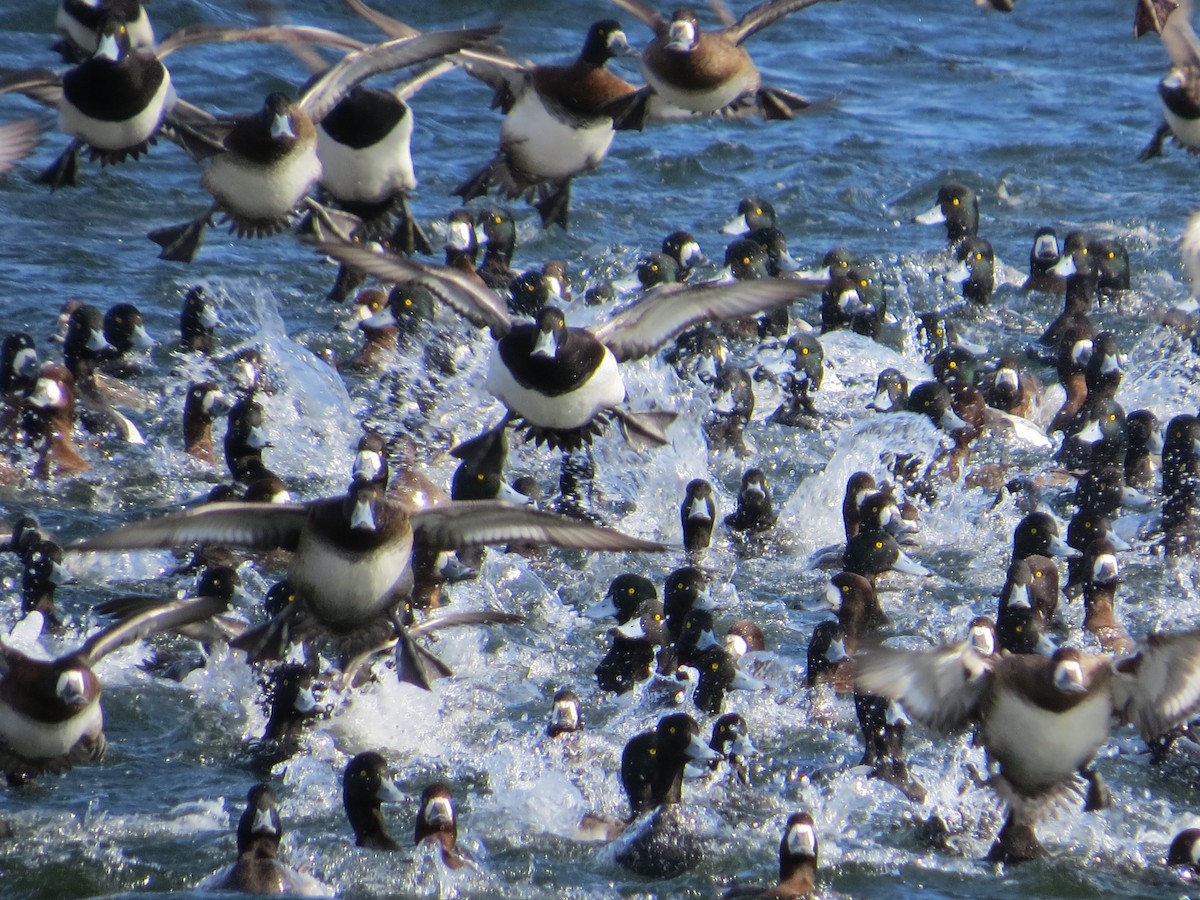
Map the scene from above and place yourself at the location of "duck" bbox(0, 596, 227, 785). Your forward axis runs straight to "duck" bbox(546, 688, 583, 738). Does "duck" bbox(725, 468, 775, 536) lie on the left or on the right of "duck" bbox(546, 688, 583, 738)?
left

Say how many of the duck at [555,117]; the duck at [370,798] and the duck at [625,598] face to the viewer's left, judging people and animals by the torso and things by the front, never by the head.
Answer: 1

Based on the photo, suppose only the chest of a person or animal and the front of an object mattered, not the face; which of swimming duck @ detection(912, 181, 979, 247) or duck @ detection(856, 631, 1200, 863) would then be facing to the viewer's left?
the swimming duck

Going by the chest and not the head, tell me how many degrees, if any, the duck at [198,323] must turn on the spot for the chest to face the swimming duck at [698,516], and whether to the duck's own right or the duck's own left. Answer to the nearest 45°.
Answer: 0° — it already faces it

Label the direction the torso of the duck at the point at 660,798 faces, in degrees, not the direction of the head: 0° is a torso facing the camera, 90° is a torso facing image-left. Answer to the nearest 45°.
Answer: approximately 315°

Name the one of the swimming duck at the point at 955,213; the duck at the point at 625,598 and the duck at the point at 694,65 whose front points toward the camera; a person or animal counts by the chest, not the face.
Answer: the duck at the point at 694,65

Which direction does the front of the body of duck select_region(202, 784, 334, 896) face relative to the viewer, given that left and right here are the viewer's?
facing the viewer

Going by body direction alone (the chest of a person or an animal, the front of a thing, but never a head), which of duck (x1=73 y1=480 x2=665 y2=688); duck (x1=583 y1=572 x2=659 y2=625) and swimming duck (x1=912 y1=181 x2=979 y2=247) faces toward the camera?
duck (x1=73 y1=480 x2=665 y2=688)

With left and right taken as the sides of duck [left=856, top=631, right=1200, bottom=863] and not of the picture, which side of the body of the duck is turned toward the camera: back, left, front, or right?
front

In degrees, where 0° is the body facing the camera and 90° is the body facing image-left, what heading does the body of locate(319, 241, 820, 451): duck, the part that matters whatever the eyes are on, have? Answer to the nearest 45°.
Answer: approximately 0°

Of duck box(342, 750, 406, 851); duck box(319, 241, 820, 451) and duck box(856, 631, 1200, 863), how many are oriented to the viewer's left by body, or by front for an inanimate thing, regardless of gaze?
0

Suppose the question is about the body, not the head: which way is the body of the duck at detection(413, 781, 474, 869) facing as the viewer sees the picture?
toward the camera

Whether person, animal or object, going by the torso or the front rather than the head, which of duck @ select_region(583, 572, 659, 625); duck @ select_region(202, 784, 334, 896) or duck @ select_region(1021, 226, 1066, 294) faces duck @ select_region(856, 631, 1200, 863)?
duck @ select_region(1021, 226, 1066, 294)
